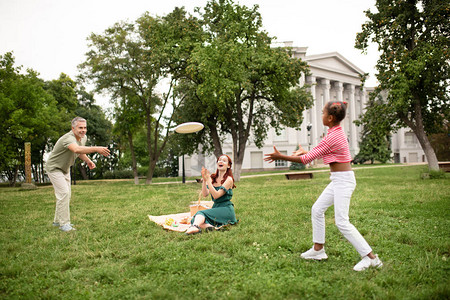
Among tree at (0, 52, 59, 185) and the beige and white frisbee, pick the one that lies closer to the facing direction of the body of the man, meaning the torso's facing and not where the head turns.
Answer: the beige and white frisbee

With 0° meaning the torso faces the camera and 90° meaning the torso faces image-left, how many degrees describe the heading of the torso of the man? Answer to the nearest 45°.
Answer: approximately 315°

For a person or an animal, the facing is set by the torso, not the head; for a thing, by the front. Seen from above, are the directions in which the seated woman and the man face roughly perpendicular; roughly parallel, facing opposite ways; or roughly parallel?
roughly perpendicular

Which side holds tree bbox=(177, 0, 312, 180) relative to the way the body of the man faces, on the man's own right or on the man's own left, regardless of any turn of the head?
on the man's own left

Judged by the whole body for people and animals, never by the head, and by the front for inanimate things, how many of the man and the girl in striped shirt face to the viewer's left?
1

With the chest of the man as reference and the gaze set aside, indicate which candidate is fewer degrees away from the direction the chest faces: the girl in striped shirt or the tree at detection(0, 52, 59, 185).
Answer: the girl in striped shirt

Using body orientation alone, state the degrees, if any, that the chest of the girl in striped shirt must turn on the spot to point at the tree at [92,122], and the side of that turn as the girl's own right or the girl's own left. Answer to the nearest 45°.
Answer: approximately 45° to the girl's own right

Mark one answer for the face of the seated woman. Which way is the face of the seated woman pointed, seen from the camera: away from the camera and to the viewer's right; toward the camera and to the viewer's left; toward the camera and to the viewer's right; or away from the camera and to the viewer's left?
toward the camera and to the viewer's left

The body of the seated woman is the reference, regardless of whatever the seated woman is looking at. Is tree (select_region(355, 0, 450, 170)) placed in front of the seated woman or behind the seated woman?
behind

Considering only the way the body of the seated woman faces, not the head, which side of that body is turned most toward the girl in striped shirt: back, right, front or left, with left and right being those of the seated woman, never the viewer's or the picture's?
left

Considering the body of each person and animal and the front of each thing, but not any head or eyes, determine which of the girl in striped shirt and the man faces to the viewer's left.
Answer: the girl in striped shirt

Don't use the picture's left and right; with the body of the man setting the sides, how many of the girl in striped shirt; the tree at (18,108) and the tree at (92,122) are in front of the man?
1

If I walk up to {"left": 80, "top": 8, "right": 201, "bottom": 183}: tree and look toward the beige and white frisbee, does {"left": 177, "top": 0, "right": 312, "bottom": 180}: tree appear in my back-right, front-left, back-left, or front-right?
front-left

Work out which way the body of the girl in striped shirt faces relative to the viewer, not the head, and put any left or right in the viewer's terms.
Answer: facing to the left of the viewer

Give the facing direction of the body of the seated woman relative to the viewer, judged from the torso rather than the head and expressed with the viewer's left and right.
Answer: facing the viewer and to the left of the viewer
